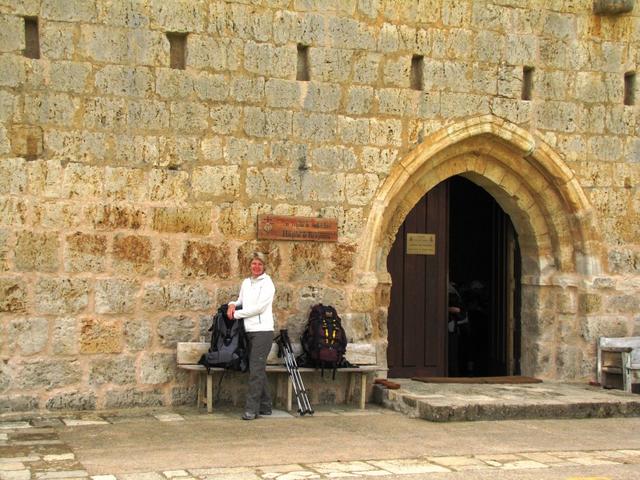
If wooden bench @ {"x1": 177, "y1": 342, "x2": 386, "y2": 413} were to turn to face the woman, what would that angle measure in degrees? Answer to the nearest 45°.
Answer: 0° — it already faces them

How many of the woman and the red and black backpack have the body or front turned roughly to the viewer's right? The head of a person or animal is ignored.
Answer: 0

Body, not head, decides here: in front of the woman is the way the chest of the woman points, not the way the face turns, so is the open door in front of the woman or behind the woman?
behind

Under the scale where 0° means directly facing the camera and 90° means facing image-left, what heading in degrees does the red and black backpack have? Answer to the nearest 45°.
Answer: approximately 0°

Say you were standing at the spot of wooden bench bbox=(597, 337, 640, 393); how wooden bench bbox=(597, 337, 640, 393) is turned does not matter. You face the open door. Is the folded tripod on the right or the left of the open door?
left

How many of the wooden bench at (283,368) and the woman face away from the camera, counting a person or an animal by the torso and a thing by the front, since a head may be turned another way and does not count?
0

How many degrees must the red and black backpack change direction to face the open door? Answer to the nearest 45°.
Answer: approximately 135° to its left

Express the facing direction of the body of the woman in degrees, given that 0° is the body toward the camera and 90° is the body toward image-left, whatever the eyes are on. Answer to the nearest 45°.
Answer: approximately 45°

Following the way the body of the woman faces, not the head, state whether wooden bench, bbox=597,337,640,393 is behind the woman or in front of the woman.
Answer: behind

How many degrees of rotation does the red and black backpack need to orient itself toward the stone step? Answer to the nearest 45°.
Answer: approximately 90° to its left
